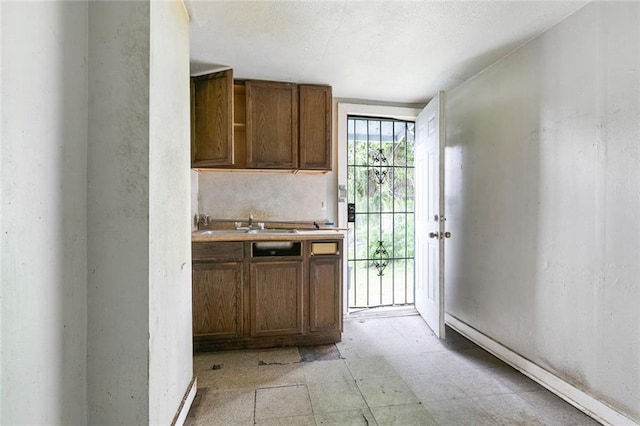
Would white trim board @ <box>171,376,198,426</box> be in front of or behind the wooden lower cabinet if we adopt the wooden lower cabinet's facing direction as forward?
in front

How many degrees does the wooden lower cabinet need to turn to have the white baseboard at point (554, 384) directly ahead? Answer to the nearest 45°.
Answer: approximately 45° to its left

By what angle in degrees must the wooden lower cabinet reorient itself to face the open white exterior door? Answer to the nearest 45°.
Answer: approximately 90° to its left

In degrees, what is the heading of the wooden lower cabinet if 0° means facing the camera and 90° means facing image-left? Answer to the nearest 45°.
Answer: approximately 0°

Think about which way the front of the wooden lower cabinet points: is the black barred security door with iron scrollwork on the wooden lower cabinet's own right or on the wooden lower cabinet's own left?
on the wooden lower cabinet's own left
